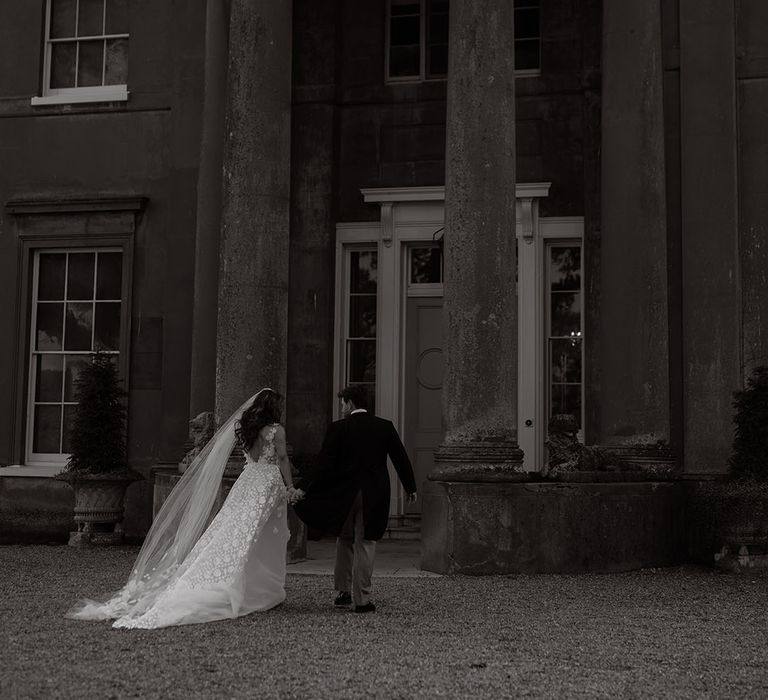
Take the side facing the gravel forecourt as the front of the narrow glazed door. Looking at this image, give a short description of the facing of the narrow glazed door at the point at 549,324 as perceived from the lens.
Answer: facing the viewer

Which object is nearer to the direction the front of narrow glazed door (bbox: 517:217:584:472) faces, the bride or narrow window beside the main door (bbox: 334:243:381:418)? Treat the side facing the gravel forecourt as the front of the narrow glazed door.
the bride

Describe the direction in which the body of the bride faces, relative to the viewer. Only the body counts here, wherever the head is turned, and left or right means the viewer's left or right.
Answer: facing away from the viewer and to the right of the viewer

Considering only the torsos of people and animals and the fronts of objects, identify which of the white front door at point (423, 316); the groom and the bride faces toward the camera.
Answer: the white front door

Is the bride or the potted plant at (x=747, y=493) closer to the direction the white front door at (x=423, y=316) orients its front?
the bride

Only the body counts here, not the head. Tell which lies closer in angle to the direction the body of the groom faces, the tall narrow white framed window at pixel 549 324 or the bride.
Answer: the tall narrow white framed window

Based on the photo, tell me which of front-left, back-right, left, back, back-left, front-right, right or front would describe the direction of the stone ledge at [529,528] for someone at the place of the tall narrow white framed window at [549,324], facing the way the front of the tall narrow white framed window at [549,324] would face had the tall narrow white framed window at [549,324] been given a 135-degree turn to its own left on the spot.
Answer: back-right

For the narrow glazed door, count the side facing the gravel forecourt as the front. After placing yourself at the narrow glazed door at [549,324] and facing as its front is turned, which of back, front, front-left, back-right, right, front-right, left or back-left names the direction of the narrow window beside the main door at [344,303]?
right

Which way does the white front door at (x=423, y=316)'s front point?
toward the camera

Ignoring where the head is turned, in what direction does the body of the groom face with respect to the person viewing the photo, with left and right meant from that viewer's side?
facing away from the viewer

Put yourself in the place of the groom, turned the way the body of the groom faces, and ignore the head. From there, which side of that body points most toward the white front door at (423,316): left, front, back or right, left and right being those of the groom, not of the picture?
front

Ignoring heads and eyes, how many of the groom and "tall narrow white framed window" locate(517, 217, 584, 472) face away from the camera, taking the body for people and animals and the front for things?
1

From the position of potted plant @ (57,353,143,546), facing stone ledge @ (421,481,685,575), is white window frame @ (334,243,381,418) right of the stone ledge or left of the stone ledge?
left

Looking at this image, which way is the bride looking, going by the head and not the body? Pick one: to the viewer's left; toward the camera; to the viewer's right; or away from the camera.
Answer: away from the camera

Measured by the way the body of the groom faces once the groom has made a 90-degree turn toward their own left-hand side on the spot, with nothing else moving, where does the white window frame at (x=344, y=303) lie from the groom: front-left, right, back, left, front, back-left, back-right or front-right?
right

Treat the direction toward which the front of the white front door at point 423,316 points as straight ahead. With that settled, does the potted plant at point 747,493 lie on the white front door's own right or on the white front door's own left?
on the white front door's own left
